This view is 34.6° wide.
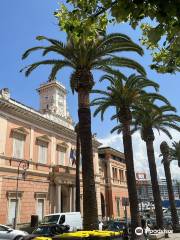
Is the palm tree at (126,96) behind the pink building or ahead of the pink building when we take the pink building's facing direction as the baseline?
ahead

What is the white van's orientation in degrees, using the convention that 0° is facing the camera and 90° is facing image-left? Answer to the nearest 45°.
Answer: approximately 45°

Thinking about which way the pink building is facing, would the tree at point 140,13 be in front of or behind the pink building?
in front

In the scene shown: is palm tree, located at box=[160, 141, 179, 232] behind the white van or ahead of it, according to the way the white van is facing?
behind

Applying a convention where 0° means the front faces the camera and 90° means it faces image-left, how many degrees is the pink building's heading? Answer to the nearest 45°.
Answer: approximately 315°

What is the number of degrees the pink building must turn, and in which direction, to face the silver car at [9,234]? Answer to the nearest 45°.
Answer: approximately 45° to its right

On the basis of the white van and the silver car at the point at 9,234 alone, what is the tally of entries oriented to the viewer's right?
1

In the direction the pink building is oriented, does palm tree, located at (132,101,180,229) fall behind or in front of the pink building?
in front

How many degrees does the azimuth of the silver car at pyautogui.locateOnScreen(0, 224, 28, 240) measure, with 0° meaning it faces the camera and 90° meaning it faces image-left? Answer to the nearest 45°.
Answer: approximately 270°
